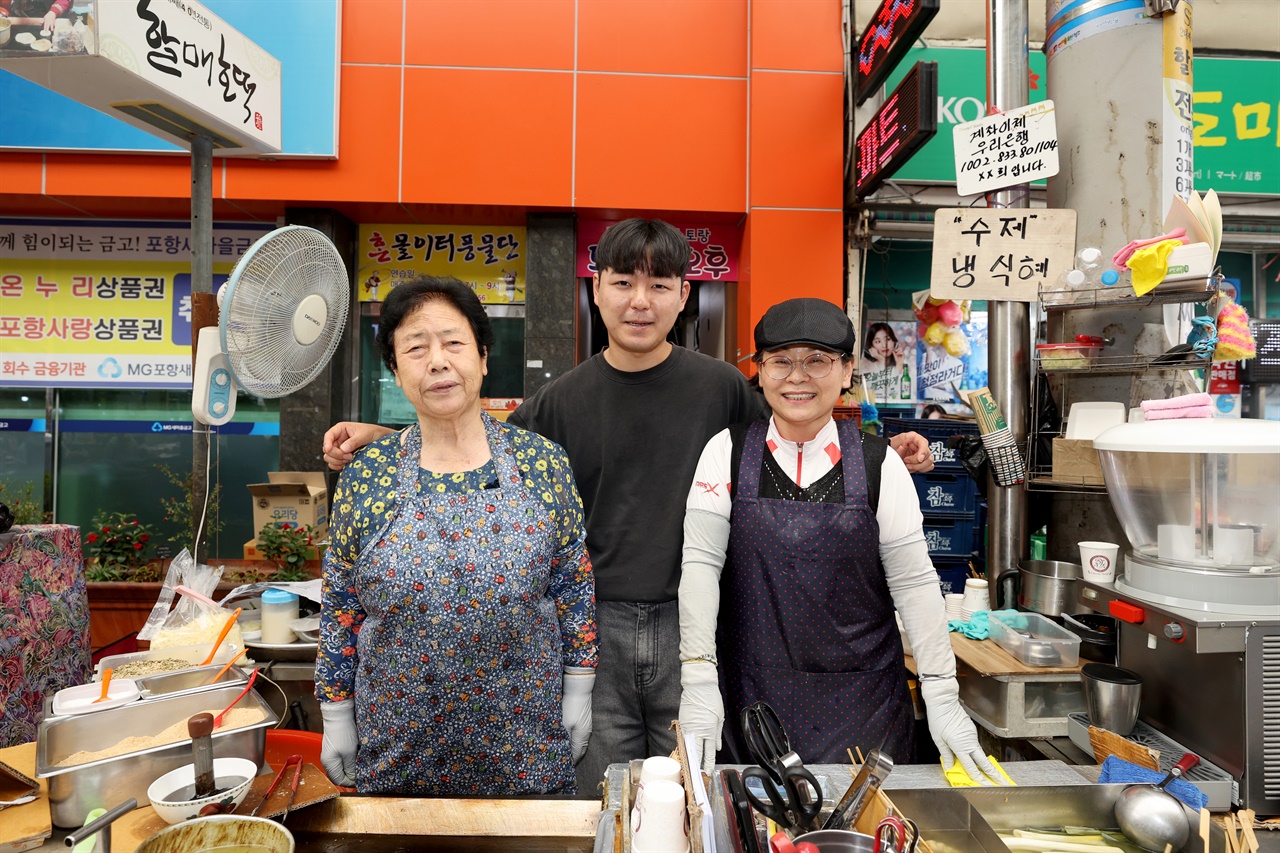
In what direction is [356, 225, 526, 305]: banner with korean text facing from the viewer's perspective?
toward the camera

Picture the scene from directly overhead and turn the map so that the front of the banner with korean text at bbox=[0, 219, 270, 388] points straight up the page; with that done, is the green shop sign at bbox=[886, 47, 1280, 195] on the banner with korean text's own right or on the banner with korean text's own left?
on the banner with korean text's own left

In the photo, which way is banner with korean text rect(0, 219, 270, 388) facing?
toward the camera

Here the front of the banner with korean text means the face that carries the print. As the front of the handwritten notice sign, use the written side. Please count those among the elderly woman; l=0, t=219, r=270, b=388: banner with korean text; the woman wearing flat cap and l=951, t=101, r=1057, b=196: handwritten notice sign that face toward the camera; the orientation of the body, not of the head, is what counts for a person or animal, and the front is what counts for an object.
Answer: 4

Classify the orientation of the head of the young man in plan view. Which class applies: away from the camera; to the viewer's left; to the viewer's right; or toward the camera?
toward the camera

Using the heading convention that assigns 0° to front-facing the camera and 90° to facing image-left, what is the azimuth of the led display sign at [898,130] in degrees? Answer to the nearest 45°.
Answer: approximately 45°

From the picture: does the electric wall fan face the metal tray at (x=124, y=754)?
no

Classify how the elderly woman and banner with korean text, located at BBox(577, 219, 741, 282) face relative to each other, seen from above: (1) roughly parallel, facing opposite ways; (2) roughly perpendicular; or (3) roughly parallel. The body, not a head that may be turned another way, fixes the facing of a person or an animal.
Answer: roughly parallel

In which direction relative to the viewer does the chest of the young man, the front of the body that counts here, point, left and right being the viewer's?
facing the viewer

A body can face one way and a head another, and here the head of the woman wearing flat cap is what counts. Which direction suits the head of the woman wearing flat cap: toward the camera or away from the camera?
toward the camera

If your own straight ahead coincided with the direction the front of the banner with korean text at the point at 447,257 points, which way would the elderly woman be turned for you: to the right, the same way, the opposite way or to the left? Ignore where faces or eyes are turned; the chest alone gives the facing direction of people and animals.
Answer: the same way

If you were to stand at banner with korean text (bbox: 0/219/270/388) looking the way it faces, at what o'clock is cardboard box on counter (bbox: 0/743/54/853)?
The cardboard box on counter is roughly at 12 o'clock from the banner with korean text.

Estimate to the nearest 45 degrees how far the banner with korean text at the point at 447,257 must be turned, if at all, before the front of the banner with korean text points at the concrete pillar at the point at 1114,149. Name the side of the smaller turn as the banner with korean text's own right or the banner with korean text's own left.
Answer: approximately 45° to the banner with korean text's own left

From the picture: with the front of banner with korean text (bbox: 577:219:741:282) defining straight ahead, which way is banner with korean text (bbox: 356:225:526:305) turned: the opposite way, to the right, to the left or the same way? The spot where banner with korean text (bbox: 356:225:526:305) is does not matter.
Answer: the same way

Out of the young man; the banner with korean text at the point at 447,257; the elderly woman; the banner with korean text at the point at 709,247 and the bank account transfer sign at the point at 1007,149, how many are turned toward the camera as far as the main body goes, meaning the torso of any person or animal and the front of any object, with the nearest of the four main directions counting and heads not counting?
5

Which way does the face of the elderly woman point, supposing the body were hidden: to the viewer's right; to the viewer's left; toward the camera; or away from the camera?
toward the camera
